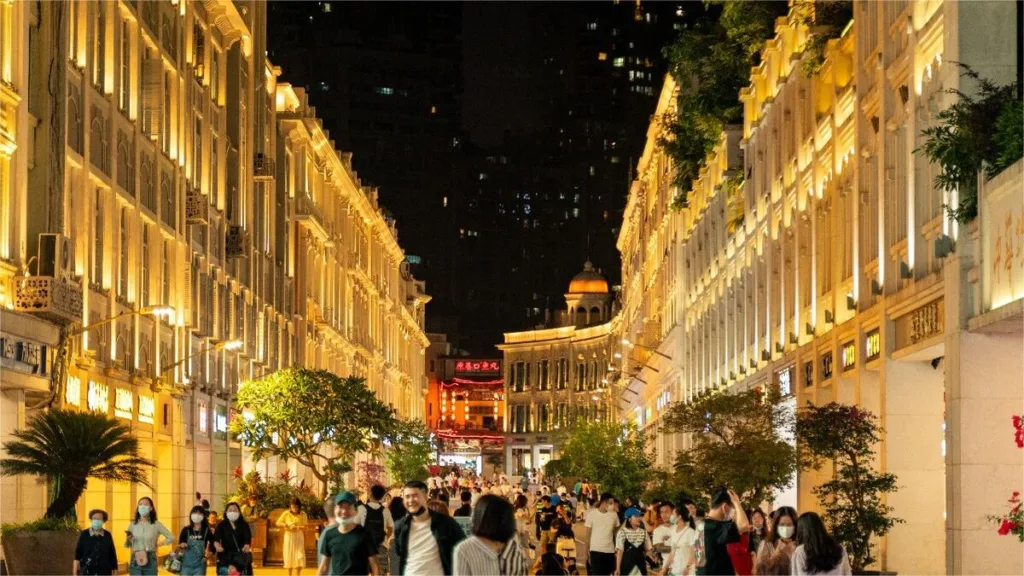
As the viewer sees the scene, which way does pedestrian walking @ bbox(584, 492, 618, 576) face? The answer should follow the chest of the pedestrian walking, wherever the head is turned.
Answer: toward the camera

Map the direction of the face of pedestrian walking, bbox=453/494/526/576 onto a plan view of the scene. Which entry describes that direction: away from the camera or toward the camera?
away from the camera

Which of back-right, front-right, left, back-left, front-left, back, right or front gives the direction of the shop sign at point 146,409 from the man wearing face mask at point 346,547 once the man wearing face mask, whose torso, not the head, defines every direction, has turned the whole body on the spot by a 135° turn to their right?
front-right

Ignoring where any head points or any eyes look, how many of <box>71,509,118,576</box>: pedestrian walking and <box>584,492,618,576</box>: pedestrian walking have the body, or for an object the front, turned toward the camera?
2

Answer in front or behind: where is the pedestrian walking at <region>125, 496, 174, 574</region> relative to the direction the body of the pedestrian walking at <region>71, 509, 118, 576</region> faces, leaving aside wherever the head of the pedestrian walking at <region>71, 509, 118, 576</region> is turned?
behind

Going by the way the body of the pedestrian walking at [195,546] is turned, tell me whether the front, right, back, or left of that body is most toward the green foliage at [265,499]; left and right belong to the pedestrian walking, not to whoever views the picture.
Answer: back

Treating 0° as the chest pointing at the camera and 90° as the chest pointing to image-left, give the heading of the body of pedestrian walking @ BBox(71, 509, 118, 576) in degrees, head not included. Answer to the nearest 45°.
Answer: approximately 0°

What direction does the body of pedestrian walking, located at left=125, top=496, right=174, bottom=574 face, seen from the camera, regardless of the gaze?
toward the camera

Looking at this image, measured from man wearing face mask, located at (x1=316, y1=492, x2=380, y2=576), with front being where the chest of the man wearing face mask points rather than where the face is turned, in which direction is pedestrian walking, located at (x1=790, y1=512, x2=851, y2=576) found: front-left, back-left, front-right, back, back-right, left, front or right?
front-left

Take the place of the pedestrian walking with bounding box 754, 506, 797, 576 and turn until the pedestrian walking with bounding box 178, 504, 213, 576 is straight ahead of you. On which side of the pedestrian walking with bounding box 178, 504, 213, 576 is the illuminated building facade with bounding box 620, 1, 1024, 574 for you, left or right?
right
